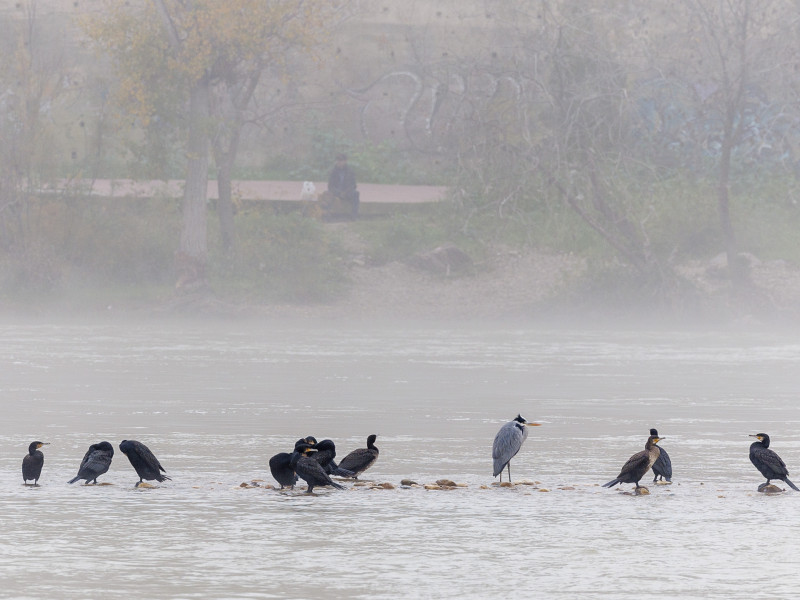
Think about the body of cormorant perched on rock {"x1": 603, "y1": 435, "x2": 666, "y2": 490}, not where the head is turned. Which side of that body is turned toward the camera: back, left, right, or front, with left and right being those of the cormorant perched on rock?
right

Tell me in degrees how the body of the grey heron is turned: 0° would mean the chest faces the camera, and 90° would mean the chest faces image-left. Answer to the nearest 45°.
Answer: approximately 270°

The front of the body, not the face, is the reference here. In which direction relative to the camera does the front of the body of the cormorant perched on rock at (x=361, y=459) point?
to the viewer's right

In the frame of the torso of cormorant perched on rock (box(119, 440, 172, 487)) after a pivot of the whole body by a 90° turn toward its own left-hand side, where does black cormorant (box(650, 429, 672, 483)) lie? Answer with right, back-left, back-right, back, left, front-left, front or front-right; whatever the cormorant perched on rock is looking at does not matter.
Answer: left

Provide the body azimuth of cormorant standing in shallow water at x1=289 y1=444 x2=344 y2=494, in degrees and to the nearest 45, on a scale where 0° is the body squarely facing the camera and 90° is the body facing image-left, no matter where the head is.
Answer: approximately 90°

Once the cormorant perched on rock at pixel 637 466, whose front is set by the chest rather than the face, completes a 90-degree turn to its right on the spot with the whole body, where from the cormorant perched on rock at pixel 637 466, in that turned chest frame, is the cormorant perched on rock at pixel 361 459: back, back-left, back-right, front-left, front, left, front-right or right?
right

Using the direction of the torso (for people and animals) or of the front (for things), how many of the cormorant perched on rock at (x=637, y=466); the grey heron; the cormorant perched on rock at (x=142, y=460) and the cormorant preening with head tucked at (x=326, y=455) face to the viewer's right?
2

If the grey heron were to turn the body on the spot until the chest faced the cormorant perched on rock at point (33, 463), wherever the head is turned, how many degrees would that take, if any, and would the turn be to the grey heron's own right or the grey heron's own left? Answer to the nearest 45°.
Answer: approximately 180°

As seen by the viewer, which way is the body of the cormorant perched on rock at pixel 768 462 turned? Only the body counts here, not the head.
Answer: to the viewer's left

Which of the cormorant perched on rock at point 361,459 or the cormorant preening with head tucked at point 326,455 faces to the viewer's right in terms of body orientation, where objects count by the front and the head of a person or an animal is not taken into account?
the cormorant perched on rock at point 361,459
